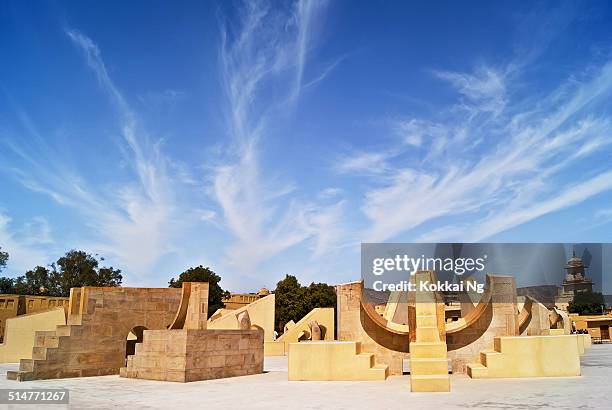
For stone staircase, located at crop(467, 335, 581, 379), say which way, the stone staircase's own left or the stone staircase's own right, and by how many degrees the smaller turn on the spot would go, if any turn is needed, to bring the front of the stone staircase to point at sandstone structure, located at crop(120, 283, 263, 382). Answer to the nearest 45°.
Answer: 0° — it already faces it

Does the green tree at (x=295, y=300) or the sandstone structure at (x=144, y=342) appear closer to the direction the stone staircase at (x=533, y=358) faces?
the sandstone structure

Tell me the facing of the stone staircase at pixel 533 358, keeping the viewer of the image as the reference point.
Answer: facing to the left of the viewer

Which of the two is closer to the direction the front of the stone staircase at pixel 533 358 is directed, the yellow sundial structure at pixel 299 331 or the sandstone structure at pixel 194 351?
the sandstone structure

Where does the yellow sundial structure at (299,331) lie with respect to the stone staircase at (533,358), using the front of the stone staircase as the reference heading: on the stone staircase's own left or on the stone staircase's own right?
on the stone staircase's own right

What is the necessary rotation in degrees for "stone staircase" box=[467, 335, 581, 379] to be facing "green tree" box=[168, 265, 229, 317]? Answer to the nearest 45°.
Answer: approximately 45° to its right

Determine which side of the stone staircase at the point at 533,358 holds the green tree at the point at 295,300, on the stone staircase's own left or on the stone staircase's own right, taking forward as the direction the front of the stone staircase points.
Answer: on the stone staircase's own right
